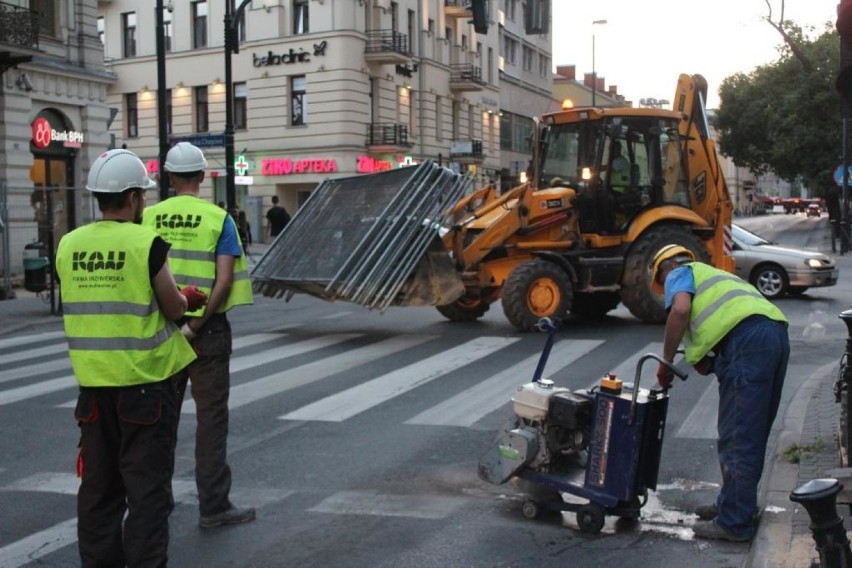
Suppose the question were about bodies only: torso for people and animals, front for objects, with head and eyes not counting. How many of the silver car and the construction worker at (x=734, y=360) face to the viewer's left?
1

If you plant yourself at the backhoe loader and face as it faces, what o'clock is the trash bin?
The trash bin is roughly at 2 o'clock from the backhoe loader.

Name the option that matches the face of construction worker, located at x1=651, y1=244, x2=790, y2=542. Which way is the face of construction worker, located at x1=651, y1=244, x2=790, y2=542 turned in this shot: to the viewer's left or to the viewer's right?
to the viewer's left

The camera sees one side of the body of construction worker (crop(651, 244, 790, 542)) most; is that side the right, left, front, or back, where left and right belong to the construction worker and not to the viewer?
left

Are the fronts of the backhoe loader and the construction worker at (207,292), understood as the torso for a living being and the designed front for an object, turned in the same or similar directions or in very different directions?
very different directions

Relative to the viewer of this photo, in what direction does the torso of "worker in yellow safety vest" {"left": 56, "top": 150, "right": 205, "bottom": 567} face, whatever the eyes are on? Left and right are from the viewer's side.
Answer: facing away from the viewer and to the right of the viewer

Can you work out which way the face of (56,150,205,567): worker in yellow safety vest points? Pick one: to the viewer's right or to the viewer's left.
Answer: to the viewer's right

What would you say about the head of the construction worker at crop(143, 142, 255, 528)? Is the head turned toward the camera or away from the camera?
away from the camera

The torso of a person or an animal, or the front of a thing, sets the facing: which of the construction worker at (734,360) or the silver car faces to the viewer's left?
the construction worker

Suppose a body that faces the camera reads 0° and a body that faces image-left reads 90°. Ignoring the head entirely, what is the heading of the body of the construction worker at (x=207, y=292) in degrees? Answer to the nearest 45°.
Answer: approximately 225°

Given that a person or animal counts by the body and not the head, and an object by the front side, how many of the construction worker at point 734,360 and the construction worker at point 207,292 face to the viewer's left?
1

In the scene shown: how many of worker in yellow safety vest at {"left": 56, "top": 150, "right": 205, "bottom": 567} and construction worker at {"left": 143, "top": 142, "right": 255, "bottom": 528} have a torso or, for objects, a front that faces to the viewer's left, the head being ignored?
0
